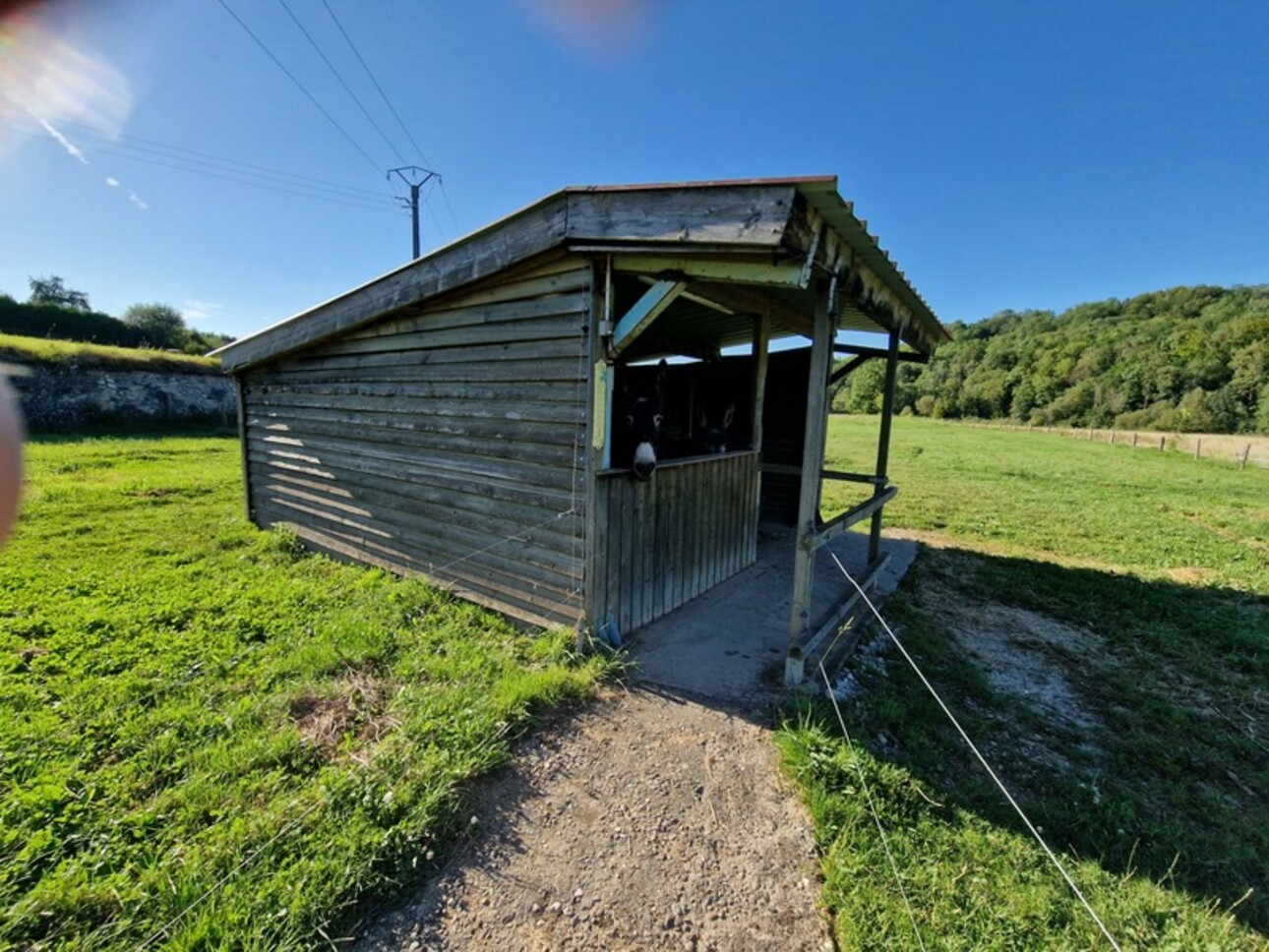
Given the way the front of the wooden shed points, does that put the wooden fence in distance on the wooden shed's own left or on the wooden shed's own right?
on the wooden shed's own left

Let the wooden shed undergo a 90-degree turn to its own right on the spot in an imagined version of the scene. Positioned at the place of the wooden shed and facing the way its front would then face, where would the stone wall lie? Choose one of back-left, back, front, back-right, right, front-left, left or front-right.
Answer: right

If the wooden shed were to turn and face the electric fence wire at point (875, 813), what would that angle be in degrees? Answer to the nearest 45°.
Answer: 0° — it already faces it

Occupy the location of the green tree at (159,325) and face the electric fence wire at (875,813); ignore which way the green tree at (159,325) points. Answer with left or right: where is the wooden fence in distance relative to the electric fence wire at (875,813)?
left

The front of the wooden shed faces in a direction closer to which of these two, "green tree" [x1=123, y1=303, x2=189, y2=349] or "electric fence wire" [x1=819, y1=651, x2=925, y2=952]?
the electric fence wire

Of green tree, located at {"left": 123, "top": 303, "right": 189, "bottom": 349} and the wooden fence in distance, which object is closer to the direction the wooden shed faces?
the wooden fence in distance

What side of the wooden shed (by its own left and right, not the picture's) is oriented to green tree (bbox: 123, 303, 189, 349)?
back

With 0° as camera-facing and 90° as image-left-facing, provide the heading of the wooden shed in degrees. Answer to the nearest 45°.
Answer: approximately 315°

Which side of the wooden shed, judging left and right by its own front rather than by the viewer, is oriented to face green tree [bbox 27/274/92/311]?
back

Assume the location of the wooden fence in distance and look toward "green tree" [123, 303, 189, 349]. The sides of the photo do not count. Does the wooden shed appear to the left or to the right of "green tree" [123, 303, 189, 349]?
left

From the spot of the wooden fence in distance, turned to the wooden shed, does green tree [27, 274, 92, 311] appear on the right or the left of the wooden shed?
right
